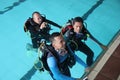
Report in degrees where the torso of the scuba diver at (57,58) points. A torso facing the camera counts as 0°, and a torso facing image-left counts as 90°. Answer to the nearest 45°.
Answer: approximately 315°

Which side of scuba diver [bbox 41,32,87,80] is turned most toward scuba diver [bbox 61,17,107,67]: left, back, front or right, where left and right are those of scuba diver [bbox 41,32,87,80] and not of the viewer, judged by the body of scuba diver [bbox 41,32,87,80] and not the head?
left

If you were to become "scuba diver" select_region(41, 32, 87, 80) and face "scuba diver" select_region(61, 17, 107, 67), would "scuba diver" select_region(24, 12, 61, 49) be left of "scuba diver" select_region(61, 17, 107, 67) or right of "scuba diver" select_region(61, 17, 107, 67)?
left

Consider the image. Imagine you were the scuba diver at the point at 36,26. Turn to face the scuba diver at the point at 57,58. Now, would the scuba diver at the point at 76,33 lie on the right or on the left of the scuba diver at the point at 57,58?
left

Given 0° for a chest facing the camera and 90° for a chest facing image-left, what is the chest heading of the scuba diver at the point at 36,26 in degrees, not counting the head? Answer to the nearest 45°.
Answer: approximately 315°
